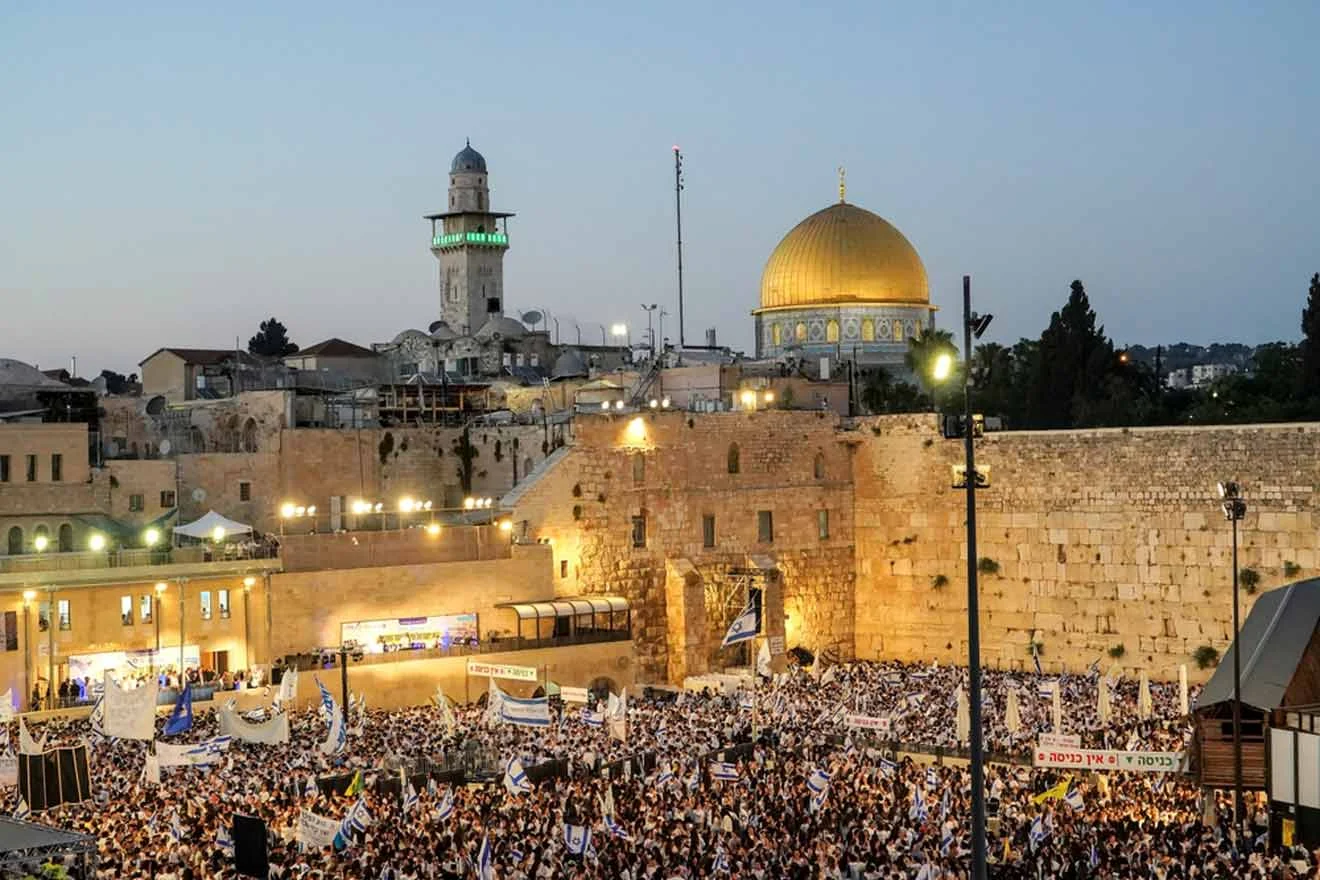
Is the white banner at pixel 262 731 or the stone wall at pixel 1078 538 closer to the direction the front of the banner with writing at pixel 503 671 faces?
the white banner

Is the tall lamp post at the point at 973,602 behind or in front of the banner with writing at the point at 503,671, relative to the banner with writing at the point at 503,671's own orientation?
in front

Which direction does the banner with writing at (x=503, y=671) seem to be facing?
toward the camera

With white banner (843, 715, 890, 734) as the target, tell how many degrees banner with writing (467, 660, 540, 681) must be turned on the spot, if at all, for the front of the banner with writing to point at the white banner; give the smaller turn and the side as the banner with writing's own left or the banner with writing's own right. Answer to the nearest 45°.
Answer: approximately 45° to the banner with writing's own left

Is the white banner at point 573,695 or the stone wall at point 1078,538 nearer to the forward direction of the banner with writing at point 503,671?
the white banner

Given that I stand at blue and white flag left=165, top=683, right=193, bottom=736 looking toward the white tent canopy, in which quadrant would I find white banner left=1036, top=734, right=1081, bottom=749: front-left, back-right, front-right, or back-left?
back-right

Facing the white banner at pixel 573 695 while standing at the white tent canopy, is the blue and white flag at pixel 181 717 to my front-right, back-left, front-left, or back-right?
front-right

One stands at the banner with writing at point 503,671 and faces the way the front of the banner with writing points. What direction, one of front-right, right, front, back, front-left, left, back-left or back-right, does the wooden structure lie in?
front-left

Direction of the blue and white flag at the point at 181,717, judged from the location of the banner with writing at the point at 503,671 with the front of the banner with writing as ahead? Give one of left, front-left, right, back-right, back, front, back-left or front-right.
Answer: front-right

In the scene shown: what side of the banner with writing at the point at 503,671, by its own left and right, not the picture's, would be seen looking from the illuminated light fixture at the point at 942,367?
back
